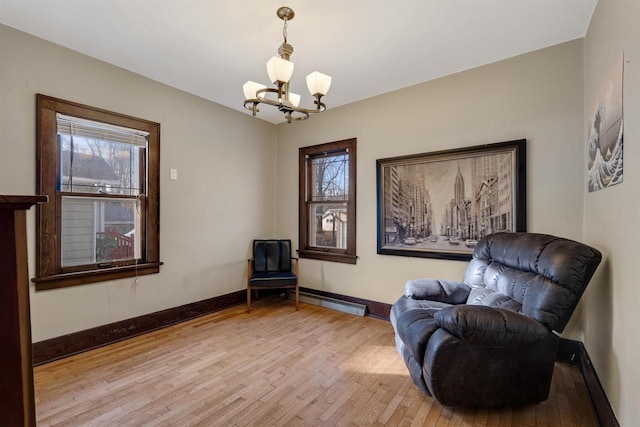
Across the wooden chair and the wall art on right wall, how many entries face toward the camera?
1

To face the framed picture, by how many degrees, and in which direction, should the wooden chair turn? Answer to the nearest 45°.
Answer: approximately 45° to its left

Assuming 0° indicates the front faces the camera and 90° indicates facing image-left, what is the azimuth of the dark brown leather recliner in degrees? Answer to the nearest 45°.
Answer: approximately 45°

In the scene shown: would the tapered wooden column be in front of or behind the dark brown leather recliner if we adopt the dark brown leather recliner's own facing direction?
in front

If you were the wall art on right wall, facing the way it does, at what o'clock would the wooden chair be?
The wooden chair is roughly at 12 o'clock from the wall art on right wall.

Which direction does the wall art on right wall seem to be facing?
to the viewer's left

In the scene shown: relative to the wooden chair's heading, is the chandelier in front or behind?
in front

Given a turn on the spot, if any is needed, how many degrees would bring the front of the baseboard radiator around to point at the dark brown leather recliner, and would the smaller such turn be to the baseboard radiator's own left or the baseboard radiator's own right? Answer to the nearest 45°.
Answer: approximately 90° to the baseboard radiator's own left

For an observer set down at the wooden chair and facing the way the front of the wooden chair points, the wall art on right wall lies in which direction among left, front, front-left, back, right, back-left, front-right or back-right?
front-left

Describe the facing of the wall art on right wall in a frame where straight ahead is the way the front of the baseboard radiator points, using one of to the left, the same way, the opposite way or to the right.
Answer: to the right
